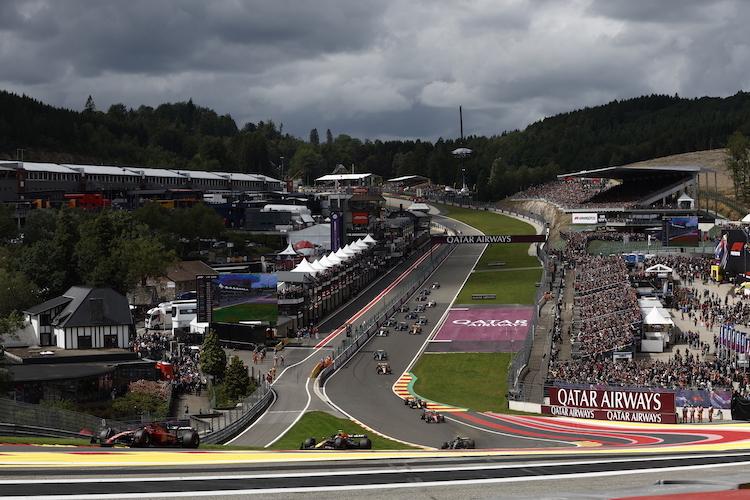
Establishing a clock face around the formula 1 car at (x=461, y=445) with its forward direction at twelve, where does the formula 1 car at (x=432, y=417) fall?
the formula 1 car at (x=432, y=417) is roughly at 4 o'clock from the formula 1 car at (x=461, y=445).

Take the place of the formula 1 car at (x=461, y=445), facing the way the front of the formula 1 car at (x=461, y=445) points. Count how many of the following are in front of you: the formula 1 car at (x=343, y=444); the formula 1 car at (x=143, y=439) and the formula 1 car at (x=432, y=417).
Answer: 2

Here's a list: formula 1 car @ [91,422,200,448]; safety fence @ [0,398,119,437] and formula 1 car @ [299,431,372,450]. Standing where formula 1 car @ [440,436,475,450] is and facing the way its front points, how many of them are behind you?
0

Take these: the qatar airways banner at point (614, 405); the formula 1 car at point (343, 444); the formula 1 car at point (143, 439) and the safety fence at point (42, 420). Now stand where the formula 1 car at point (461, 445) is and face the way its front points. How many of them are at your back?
1

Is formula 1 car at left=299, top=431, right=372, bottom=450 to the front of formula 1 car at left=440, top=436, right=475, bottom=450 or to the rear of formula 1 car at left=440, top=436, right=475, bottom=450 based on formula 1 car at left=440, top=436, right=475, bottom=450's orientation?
to the front

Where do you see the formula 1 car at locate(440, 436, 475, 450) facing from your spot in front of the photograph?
facing the viewer and to the left of the viewer

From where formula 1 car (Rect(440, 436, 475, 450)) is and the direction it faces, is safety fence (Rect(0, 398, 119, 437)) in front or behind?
in front

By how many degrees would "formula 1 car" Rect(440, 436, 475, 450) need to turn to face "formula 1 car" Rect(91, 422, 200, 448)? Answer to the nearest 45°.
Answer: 0° — it already faces it

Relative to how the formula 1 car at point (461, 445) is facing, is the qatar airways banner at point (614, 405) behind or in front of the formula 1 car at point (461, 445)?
behind

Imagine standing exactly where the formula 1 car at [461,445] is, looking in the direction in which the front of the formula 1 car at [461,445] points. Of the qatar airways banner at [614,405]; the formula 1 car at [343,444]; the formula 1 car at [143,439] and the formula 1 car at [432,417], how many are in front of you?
2

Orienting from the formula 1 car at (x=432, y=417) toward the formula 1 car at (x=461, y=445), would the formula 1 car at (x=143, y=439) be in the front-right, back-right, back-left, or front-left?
front-right

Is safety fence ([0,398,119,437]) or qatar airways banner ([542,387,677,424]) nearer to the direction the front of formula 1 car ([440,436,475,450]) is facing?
the safety fence
